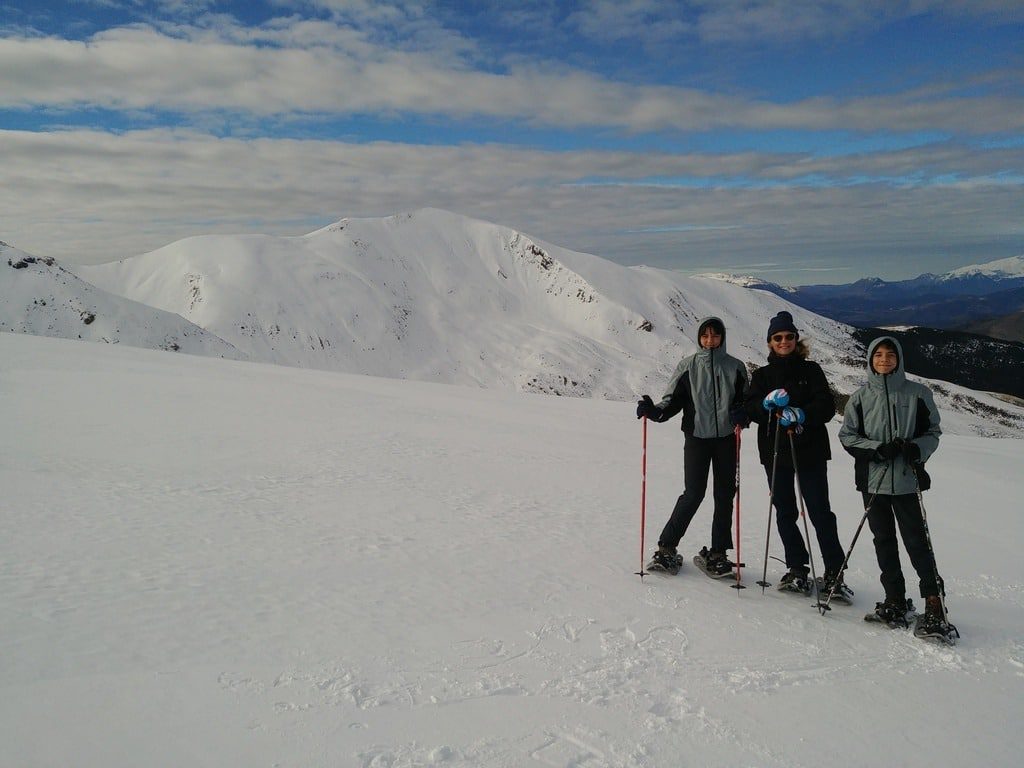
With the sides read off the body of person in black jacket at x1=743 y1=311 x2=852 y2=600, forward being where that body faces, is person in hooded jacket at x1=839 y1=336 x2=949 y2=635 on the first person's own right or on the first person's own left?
on the first person's own left

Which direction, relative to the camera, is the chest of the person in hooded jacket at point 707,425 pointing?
toward the camera

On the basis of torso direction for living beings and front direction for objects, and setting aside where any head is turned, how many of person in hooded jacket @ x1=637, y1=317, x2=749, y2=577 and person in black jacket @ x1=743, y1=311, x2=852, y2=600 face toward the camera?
2

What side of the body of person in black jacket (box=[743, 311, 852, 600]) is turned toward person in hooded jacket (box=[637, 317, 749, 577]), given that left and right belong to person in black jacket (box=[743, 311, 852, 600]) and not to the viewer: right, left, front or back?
right

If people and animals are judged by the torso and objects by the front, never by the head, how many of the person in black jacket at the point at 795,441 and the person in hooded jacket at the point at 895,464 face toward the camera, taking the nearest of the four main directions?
2

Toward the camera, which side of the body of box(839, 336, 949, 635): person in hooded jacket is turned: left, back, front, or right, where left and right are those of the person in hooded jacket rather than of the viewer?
front

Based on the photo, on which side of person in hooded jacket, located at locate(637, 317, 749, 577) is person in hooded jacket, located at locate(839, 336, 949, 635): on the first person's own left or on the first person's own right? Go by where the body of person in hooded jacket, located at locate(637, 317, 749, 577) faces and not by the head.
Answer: on the first person's own left

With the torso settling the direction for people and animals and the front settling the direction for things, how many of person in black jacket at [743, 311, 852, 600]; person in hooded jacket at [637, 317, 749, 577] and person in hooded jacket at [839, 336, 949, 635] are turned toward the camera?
3
